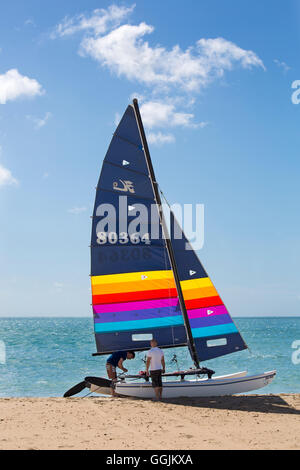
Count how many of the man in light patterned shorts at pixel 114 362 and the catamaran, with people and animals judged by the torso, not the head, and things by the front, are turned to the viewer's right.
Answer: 2

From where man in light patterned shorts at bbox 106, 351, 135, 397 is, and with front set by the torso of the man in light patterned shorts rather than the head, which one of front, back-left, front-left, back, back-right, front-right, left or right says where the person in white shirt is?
front-right

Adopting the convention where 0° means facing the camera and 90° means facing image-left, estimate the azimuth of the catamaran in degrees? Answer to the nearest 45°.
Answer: approximately 270°

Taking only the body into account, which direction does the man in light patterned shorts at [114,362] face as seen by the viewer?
to the viewer's right
